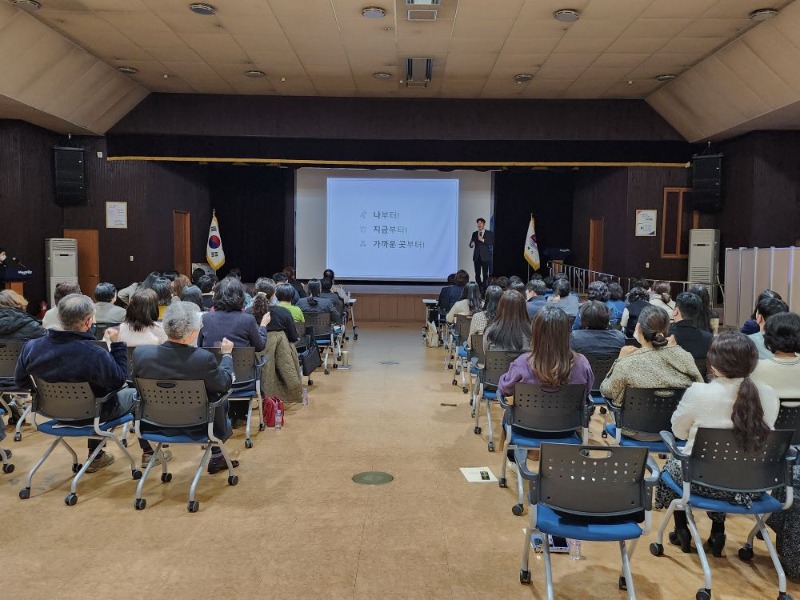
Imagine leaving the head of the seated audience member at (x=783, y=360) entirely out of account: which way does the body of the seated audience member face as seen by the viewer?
away from the camera

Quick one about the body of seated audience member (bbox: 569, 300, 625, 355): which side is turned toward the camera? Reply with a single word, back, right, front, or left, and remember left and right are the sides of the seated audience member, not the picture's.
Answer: back

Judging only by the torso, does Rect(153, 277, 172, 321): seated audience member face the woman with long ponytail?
no

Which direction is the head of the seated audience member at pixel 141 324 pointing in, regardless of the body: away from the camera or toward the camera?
away from the camera

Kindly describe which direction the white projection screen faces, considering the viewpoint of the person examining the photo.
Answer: facing the viewer

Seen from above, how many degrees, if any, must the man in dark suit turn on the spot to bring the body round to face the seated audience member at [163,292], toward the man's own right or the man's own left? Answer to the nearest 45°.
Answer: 0° — they already face them

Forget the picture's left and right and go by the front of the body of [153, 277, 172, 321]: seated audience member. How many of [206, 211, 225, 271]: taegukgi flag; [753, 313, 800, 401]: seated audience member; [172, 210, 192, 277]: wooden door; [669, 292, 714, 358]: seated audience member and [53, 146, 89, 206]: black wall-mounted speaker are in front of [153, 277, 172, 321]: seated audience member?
3

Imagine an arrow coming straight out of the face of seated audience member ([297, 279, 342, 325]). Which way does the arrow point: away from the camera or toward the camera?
away from the camera

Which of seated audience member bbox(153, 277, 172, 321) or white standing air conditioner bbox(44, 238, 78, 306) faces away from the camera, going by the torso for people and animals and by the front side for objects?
the seated audience member

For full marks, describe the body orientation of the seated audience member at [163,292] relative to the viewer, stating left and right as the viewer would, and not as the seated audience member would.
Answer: facing away from the viewer

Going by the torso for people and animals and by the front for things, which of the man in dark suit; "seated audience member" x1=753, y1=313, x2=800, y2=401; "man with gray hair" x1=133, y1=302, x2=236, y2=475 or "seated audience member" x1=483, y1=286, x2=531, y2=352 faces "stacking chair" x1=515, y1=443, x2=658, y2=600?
the man in dark suit

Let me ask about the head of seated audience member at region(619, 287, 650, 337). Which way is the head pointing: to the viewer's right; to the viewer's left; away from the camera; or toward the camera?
away from the camera

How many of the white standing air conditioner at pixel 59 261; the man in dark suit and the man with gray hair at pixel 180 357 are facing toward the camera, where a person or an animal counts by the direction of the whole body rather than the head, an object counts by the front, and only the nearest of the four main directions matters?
2

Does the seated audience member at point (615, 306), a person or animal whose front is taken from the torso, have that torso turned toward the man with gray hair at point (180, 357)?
no

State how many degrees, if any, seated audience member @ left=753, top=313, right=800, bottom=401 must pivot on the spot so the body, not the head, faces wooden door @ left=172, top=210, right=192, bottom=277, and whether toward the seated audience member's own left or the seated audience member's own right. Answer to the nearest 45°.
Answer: approximately 45° to the seated audience member's own left

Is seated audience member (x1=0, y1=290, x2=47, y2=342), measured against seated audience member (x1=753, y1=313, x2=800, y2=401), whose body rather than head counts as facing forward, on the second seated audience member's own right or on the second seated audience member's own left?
on the second seated audience member's own left

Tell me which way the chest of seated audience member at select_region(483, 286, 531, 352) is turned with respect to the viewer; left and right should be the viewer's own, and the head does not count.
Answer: facing away from the viewer

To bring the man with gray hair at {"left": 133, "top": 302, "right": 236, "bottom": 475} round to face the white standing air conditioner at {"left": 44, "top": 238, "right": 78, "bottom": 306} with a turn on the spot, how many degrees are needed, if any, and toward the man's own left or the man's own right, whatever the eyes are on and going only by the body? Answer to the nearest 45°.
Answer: approximately 45° to the man's own left

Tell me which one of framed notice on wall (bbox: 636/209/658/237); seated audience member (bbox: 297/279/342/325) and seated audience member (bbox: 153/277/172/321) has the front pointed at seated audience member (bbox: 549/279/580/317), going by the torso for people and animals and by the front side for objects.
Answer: the framed notice on wall

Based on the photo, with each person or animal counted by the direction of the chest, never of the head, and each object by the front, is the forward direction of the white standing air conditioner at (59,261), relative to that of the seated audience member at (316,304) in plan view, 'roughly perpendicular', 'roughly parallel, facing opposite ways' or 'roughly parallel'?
roughly parallel, facing opposite ways
